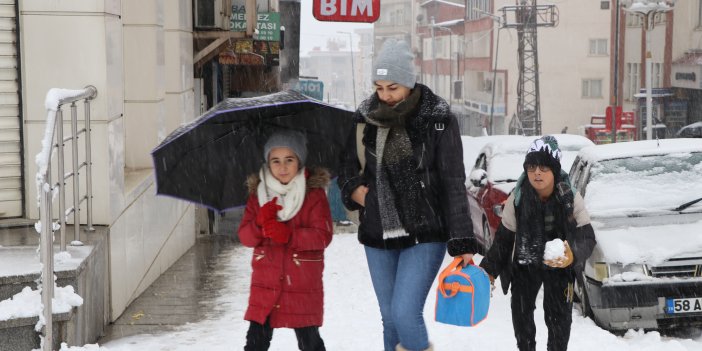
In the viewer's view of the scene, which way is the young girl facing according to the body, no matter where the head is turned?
toward the camera

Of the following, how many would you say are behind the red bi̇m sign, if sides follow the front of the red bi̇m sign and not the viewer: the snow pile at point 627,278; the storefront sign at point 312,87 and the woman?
1

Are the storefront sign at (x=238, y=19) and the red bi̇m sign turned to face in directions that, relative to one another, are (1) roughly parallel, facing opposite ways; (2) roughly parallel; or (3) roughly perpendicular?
roughly parallel

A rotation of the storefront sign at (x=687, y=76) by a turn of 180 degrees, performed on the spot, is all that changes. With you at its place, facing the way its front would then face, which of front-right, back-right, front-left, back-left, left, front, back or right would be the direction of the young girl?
back

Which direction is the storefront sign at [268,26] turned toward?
toward the camera

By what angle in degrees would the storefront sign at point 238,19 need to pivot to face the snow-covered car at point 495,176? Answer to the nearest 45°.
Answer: approximately 45° to its left

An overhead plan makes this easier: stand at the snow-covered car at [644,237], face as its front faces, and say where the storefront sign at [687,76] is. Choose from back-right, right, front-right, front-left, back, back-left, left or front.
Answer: back

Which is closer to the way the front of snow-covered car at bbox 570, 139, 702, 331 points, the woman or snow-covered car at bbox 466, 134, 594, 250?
the woman

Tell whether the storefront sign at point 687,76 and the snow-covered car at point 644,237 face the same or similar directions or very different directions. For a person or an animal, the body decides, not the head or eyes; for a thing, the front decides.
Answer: same or similar directions

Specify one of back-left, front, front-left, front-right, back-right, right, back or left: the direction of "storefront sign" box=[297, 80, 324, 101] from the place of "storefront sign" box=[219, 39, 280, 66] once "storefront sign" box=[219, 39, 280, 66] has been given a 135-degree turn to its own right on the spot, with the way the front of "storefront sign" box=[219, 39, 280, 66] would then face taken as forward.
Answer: front-right

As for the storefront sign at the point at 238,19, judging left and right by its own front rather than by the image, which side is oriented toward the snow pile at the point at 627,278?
front

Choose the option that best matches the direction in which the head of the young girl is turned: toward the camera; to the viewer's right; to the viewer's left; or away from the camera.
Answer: toward the camera

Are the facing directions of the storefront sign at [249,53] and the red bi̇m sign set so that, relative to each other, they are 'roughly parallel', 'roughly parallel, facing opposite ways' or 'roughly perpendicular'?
roughly parallel

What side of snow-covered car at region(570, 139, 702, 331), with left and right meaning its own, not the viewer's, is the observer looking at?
front

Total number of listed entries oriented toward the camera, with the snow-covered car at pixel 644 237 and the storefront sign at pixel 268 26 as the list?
2
